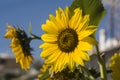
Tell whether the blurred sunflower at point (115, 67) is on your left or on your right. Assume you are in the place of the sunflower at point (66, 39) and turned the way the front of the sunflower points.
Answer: on your left

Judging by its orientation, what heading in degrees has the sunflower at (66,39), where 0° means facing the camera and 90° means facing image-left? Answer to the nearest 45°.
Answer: approximately 0°
